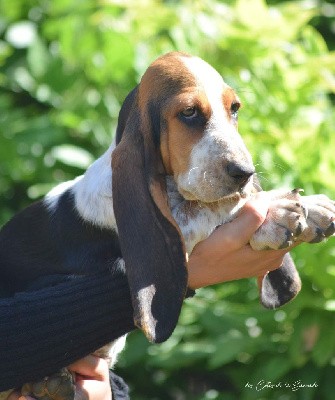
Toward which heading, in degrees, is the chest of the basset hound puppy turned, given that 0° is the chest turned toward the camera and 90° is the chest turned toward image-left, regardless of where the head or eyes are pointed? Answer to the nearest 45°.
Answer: approximately 270°
